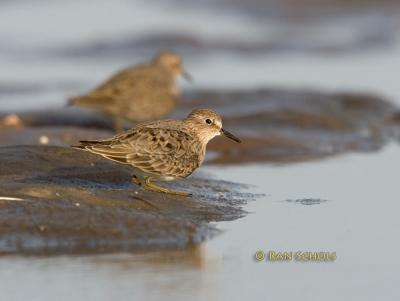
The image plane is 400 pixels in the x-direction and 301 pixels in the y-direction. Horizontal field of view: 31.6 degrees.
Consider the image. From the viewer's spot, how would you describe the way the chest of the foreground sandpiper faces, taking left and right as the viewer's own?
facing to the right of the viewer

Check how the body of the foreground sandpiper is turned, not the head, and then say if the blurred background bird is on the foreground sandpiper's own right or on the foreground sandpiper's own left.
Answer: on the foreground sandpiper's own left

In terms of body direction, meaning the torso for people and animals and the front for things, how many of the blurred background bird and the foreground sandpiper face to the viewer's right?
2

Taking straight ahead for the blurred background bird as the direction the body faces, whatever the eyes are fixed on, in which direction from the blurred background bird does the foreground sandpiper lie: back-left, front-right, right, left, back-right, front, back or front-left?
right

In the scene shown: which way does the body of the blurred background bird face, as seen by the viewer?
to the viewer's right
